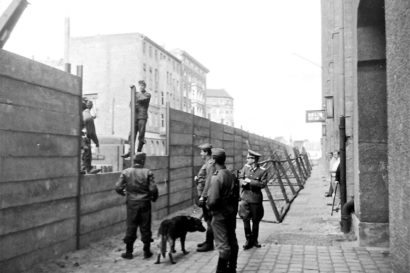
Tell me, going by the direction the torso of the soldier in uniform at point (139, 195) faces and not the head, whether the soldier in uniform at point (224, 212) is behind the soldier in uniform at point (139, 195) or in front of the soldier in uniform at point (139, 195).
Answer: behind

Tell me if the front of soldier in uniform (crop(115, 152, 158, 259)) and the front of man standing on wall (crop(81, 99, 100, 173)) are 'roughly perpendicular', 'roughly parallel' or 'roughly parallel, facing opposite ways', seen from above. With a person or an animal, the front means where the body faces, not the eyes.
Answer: roughly perpendicular

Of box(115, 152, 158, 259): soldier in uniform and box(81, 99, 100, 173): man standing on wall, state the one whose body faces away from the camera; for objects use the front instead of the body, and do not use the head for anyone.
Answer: the soldier in uniform

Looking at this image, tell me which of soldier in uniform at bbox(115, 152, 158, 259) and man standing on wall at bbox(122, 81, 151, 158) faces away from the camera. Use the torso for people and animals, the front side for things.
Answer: the soldier in uniform

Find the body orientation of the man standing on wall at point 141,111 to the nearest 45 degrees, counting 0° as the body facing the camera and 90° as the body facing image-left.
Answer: approximately 45°

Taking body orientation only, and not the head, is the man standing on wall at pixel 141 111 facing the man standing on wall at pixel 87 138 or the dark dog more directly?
the man standing on wall

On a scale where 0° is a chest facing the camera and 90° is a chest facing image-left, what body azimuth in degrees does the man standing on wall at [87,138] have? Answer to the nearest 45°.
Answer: approximately 270°

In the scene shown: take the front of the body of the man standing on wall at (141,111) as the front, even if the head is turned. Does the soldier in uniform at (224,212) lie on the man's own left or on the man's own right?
on the man's own left

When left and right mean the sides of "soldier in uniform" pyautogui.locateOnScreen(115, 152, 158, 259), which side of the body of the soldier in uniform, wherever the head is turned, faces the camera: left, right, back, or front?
back
